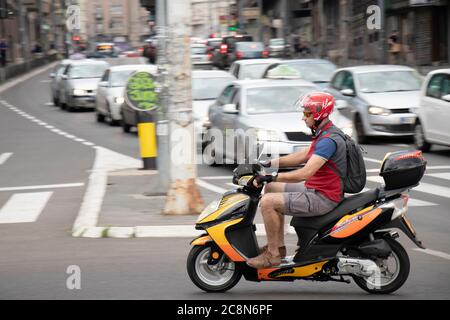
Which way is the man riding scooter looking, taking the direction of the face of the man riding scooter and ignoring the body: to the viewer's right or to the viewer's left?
to the viewer's left

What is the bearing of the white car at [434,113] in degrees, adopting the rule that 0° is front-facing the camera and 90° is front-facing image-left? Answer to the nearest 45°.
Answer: approximately 315°

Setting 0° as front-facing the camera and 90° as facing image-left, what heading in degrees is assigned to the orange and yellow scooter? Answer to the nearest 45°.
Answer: approximately 90°

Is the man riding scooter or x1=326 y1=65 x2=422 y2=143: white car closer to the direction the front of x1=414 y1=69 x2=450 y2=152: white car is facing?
the man riding scooter

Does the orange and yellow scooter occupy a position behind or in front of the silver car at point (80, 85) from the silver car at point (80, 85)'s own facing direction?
in front

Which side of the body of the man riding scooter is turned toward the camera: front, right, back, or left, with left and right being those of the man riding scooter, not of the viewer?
left

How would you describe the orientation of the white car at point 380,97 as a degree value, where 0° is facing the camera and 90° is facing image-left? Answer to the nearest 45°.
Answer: approximately 315°

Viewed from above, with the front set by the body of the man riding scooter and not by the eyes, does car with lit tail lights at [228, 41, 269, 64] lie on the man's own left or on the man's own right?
on the man's own right

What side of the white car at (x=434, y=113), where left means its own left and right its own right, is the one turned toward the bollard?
right

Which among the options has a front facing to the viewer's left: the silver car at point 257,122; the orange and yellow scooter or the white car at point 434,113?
the orange and yellow scooter

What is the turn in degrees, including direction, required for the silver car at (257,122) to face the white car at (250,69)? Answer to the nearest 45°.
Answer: approximately 135° to its left
